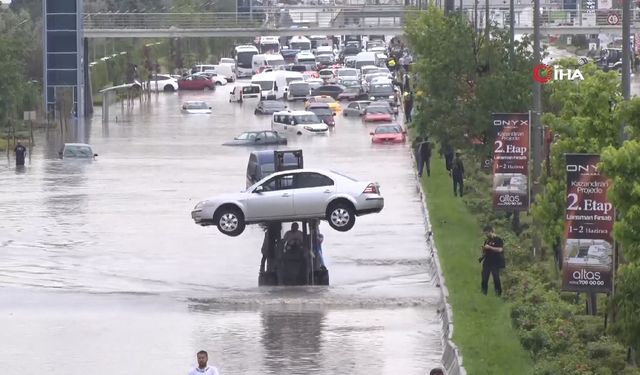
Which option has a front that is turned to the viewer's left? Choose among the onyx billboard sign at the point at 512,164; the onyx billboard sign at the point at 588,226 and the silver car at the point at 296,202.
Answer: the silver car

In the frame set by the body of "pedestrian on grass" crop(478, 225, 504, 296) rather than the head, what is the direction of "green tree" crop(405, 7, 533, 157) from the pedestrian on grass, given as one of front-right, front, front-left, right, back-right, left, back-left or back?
back-right

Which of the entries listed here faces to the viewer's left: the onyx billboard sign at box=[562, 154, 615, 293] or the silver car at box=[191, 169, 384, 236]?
the silver car

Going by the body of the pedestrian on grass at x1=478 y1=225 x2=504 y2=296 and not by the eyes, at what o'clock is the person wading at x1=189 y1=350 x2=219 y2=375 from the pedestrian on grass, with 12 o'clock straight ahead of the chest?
The person wading is roughly at 11 o'clock from the pedestrian on grass.

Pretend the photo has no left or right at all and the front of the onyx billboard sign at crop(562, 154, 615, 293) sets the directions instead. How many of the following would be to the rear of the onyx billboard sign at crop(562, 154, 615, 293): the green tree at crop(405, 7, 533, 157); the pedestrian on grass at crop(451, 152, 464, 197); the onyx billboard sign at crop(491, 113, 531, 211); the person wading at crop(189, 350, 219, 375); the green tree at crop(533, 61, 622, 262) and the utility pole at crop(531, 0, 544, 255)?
5

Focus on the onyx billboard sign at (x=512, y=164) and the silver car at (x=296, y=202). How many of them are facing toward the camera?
1

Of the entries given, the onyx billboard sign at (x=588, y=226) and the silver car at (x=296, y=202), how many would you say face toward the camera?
1

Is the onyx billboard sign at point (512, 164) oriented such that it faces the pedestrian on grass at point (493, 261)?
yes

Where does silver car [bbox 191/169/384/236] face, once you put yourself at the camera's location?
facing to the left of the viewer

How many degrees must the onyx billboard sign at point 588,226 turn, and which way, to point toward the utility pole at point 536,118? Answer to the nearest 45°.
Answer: approximately 180°
